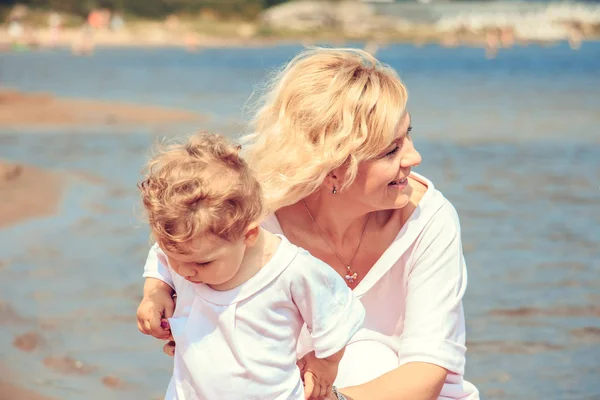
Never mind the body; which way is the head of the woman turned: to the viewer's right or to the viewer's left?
to the viewer's right

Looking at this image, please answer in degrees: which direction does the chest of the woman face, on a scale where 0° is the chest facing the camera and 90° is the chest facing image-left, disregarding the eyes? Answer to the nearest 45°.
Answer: approximately 0°

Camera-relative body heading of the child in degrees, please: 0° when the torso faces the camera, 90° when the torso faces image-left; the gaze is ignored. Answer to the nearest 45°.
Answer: approximately 45°

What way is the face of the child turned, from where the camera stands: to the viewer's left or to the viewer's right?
to the viewer's left
